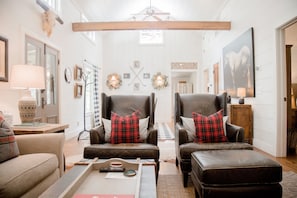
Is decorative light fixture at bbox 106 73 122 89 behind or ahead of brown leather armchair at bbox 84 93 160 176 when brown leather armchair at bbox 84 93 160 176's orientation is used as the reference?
behind

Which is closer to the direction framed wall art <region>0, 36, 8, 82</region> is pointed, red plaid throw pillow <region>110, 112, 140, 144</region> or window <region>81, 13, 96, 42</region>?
the red plaid throw pillow

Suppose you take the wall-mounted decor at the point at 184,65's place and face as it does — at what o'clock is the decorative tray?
The decorative tray is roughly at 12 o'clock from the wall-mounted decor.

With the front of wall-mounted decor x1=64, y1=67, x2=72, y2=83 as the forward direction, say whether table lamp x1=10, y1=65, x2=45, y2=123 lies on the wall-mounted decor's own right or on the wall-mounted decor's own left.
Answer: on the wall-mounted decor's own right

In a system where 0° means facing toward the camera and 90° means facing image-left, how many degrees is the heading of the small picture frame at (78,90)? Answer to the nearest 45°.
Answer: approximately 315°

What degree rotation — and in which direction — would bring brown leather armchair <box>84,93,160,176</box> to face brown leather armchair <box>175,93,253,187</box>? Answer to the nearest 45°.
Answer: approximately 90° to its left

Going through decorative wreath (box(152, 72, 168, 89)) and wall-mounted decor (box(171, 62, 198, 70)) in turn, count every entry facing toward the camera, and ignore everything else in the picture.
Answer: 2

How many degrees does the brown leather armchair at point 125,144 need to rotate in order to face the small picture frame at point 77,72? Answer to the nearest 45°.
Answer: approximately 180°

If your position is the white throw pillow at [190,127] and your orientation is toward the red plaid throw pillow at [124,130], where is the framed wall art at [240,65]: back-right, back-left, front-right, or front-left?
back-right

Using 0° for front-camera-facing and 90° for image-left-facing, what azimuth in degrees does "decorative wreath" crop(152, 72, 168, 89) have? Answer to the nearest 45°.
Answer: approximately 0°

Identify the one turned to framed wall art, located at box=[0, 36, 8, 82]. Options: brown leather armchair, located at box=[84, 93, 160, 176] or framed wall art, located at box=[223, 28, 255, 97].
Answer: framed wall art, located at box=[223, 28, 255, 97]

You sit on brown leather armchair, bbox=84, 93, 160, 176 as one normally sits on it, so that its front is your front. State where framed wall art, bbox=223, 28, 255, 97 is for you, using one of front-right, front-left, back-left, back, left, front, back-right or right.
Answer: back-left

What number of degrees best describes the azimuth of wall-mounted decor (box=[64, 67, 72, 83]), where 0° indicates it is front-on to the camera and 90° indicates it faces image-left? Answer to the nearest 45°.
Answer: approximately 315°

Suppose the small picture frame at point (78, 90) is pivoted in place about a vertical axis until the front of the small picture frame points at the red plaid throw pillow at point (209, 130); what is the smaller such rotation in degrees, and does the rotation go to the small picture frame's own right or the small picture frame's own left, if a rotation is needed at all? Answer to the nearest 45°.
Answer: approximately 45° to the small picture frame's own right

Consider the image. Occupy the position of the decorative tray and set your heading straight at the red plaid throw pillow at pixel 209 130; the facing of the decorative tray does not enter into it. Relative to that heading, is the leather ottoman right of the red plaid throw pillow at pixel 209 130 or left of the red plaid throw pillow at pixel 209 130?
right
